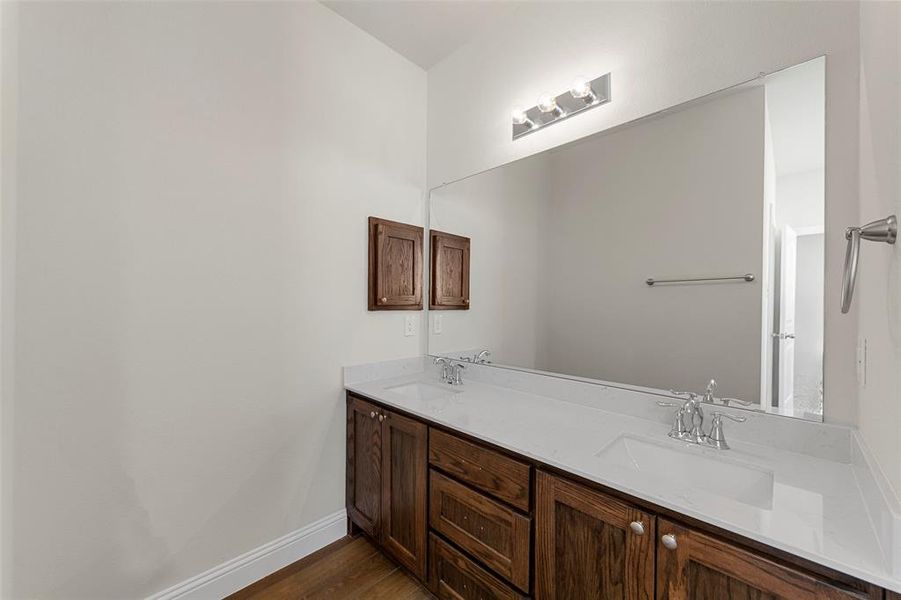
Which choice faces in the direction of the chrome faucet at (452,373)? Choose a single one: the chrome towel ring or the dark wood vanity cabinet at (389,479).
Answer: the chrome towel ring

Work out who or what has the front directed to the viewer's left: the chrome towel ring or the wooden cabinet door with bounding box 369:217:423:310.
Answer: the chrome towel ring

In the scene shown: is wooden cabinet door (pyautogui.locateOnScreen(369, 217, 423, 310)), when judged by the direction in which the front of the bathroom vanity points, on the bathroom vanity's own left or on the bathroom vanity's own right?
on the bathroom vanity's own right

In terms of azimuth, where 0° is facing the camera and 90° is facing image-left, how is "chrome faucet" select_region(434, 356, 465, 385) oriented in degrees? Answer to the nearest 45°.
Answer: approximately 45°

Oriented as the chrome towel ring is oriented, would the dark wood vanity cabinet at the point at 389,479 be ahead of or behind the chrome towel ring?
ahead

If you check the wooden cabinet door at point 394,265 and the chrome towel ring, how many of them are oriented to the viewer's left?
1

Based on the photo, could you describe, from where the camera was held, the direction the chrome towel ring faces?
facing to the left of the viewer

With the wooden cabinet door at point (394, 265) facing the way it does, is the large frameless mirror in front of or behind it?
in front
